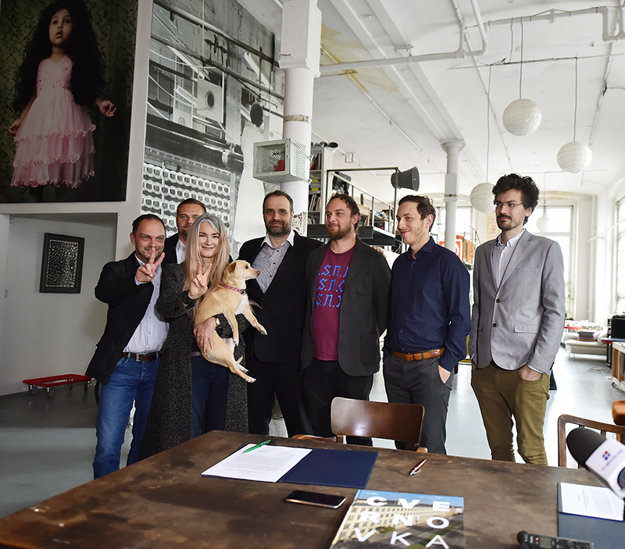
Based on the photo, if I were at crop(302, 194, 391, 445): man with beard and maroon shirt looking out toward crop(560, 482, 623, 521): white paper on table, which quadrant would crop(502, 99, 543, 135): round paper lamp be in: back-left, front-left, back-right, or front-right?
back-left

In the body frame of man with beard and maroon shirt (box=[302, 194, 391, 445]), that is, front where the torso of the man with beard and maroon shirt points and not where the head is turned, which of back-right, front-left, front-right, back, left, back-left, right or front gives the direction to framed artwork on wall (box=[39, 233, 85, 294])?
right

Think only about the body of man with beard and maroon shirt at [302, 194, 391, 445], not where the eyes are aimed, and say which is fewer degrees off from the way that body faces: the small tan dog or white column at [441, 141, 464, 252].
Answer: the small tan dog

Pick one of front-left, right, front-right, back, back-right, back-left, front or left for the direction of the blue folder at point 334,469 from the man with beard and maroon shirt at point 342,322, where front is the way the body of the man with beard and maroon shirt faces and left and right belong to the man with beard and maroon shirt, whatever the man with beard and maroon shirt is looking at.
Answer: front-left

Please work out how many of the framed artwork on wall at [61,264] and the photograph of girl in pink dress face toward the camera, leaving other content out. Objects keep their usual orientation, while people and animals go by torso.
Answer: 2

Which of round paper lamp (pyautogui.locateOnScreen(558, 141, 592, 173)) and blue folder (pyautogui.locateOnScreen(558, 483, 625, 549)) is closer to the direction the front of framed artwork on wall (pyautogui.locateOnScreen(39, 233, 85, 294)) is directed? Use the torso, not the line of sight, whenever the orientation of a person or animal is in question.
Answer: the blue folder

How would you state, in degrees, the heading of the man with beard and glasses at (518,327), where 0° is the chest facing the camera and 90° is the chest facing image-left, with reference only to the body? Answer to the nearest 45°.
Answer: approximately 45°

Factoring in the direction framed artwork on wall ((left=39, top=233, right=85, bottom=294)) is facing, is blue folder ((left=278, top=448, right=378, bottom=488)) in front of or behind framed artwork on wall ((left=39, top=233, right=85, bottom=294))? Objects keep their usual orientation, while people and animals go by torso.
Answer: in front

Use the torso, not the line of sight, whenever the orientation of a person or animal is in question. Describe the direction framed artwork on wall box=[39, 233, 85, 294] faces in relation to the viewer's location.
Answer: facing the viewer

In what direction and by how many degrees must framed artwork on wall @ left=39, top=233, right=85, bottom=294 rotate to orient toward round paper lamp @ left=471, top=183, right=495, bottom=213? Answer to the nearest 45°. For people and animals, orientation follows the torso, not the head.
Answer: approximately 90° to its left

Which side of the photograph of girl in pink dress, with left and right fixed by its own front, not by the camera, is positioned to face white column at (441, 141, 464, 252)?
left
